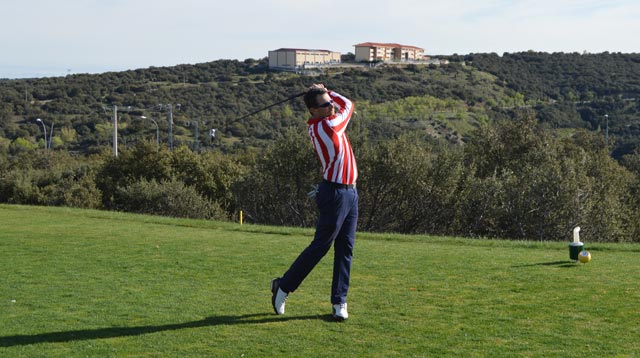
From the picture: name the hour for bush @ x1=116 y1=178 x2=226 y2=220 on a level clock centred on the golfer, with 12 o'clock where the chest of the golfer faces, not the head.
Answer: The bush is roughly at 7 o'clock from the golfer.
